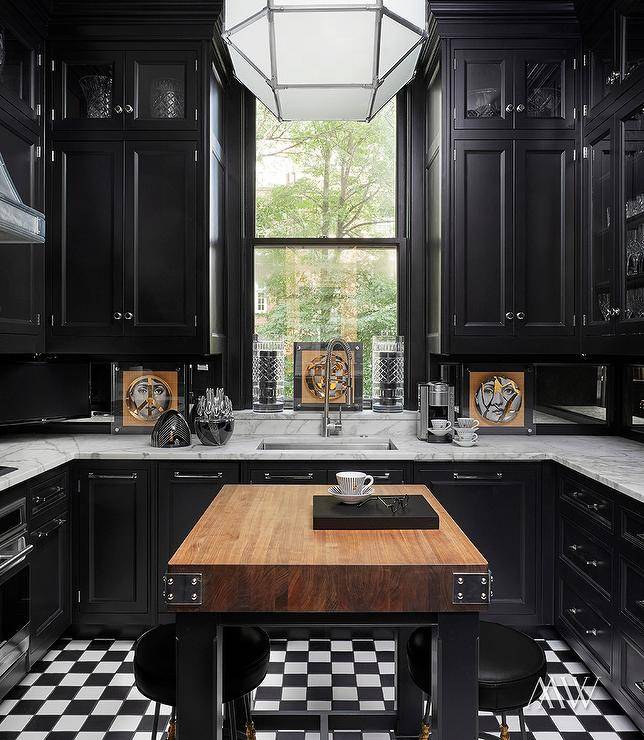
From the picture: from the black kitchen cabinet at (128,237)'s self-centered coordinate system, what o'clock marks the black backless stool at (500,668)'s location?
The black backless stool is roughly at 11 o'clock from the black kitchen cabinet.

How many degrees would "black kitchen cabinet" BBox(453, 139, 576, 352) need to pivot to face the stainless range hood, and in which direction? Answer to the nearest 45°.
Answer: approximately 45° to its right

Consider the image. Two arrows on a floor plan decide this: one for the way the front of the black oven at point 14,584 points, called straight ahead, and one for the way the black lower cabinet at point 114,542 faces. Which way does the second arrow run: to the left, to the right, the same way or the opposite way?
to the right

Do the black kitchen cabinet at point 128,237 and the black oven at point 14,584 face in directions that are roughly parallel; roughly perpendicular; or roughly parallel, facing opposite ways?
roughly perpendicular

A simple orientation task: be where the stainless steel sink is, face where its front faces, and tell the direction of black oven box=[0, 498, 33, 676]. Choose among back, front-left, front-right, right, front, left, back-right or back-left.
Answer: front-right
